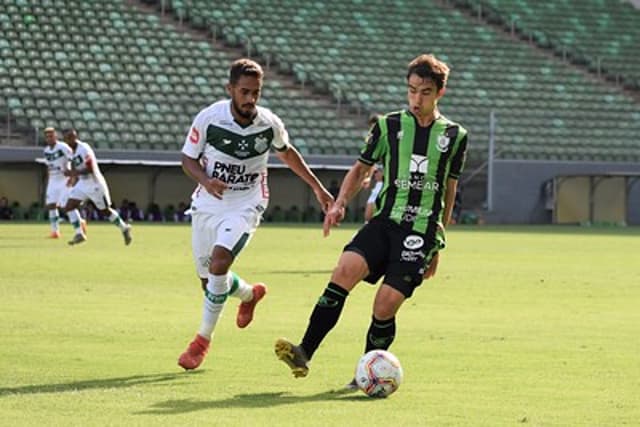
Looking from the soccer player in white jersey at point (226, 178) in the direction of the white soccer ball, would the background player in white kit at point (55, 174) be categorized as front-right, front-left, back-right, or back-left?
back-left

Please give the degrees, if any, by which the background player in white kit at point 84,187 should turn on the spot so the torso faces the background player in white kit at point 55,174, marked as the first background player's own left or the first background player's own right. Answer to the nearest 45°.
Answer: approximately 135° to the first background player's own right

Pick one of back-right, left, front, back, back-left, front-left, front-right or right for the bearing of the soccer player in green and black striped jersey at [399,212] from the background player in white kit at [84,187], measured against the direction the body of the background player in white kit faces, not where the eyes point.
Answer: front-left
